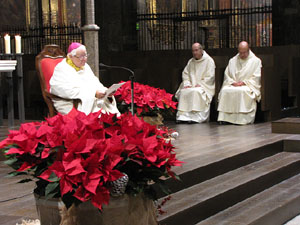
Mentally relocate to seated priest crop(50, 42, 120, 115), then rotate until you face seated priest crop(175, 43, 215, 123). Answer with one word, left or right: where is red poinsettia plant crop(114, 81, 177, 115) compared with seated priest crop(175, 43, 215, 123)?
right

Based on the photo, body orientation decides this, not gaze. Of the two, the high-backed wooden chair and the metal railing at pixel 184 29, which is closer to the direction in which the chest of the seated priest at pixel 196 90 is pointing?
the high-backed wooden chair

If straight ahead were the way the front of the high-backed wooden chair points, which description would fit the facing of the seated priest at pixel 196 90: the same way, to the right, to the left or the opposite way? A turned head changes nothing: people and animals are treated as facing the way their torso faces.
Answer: to the right

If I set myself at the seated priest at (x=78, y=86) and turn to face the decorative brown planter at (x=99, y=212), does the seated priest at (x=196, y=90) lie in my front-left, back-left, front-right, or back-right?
back-left

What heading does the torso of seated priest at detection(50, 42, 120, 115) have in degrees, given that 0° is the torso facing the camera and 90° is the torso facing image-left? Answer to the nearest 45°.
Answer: approximately 315°

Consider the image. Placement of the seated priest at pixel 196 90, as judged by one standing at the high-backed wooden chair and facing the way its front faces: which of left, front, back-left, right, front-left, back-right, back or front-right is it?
left

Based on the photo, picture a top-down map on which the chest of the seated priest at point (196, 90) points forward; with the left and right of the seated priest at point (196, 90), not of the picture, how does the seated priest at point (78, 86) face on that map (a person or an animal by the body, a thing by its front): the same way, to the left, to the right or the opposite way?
to the left

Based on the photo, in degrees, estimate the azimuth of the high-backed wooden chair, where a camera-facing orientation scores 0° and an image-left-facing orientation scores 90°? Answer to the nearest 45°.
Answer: approximately 315°

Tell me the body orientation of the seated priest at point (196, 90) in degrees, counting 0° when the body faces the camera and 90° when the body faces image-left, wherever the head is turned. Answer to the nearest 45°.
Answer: approximately 45°

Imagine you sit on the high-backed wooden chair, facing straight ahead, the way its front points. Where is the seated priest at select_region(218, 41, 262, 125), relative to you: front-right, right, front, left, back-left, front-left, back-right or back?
left

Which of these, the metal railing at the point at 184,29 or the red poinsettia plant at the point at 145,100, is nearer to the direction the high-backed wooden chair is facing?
the red poinsettia plant

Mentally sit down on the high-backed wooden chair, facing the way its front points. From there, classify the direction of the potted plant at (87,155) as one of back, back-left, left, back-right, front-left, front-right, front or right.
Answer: front-right
